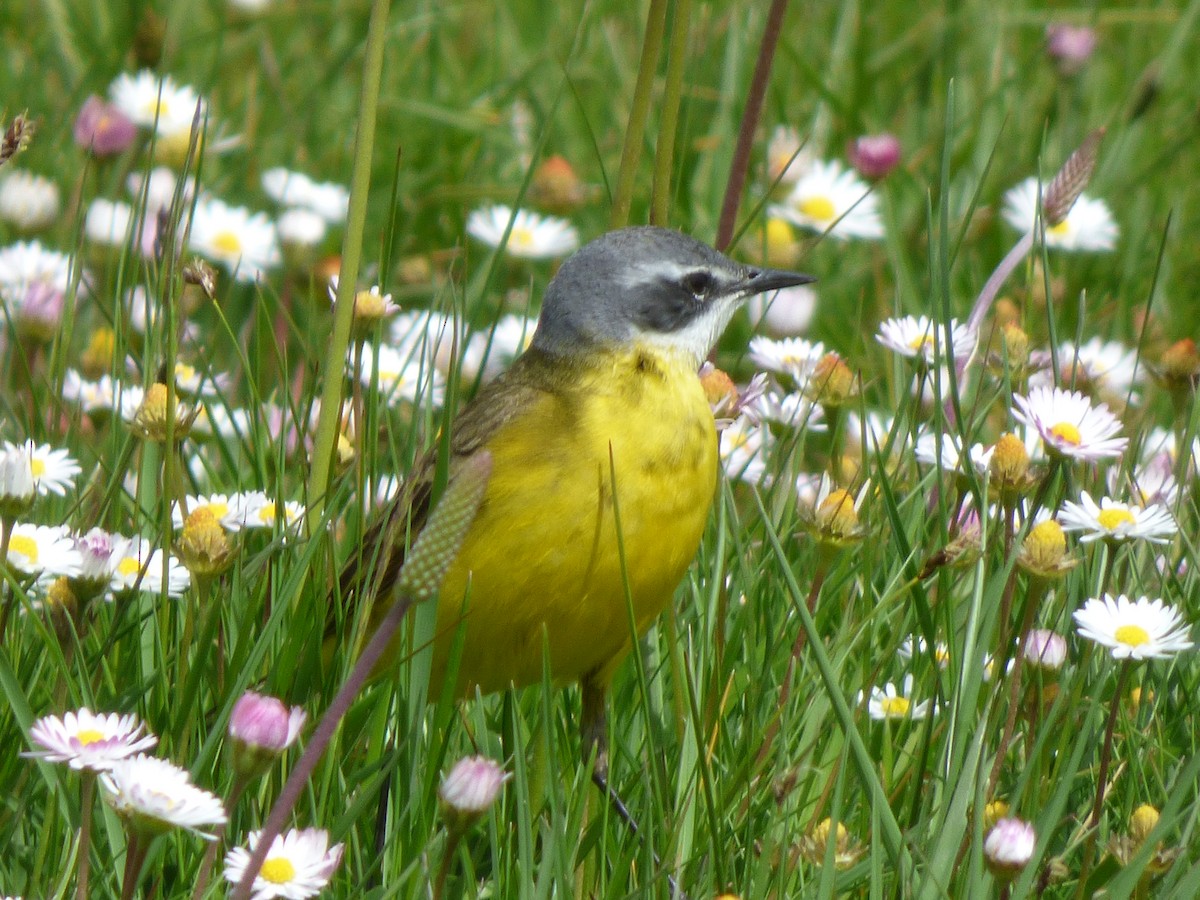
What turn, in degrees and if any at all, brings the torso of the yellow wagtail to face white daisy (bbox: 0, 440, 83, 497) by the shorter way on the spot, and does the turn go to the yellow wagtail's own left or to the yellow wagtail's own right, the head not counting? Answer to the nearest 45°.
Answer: approximately 135° to the yellow wagtail's own right

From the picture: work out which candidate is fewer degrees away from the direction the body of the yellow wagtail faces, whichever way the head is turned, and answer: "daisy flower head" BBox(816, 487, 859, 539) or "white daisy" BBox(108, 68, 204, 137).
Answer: the daisy flower head

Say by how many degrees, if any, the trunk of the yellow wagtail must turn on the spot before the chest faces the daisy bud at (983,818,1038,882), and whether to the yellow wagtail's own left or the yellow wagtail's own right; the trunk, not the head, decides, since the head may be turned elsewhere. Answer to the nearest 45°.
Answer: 0° — it already faces it

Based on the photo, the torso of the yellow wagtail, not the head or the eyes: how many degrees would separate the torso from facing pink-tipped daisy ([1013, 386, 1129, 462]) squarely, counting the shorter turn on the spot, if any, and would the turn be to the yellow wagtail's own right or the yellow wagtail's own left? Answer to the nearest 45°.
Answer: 0° — it already faces it

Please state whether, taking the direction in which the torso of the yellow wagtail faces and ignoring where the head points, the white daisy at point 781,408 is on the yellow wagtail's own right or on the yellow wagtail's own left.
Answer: on the yellow wagtail's own left

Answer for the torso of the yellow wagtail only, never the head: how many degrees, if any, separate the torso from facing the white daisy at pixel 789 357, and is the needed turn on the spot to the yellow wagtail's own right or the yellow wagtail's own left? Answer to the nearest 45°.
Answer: approximately 90° to the yellow wagtail's own left

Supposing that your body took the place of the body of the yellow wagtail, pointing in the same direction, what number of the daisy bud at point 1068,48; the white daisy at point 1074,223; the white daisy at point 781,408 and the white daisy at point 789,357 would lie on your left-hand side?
4

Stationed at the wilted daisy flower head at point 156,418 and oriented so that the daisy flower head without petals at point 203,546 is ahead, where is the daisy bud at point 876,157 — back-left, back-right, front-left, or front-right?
back-left

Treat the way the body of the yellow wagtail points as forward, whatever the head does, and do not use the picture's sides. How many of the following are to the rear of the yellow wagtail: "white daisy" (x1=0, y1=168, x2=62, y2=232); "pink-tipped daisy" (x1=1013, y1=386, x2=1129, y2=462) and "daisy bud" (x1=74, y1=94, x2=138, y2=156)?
2

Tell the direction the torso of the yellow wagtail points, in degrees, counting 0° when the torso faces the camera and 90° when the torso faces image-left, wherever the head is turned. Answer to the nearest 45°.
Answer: approximately 315°

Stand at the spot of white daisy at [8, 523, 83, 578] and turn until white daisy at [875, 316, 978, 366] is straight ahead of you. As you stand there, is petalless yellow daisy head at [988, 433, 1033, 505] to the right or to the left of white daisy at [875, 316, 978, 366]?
right

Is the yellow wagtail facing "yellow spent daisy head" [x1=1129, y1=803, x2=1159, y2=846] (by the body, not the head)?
yes

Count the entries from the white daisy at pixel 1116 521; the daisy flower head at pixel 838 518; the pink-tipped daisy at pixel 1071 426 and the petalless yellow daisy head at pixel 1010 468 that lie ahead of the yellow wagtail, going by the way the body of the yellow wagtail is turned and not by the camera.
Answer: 4

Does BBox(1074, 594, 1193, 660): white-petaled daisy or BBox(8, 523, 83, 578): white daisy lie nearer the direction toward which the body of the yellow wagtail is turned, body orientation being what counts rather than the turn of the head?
the white-petaled daisy

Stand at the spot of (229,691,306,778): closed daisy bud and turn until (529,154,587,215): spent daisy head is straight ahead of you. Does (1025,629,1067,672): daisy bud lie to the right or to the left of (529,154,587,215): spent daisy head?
right
